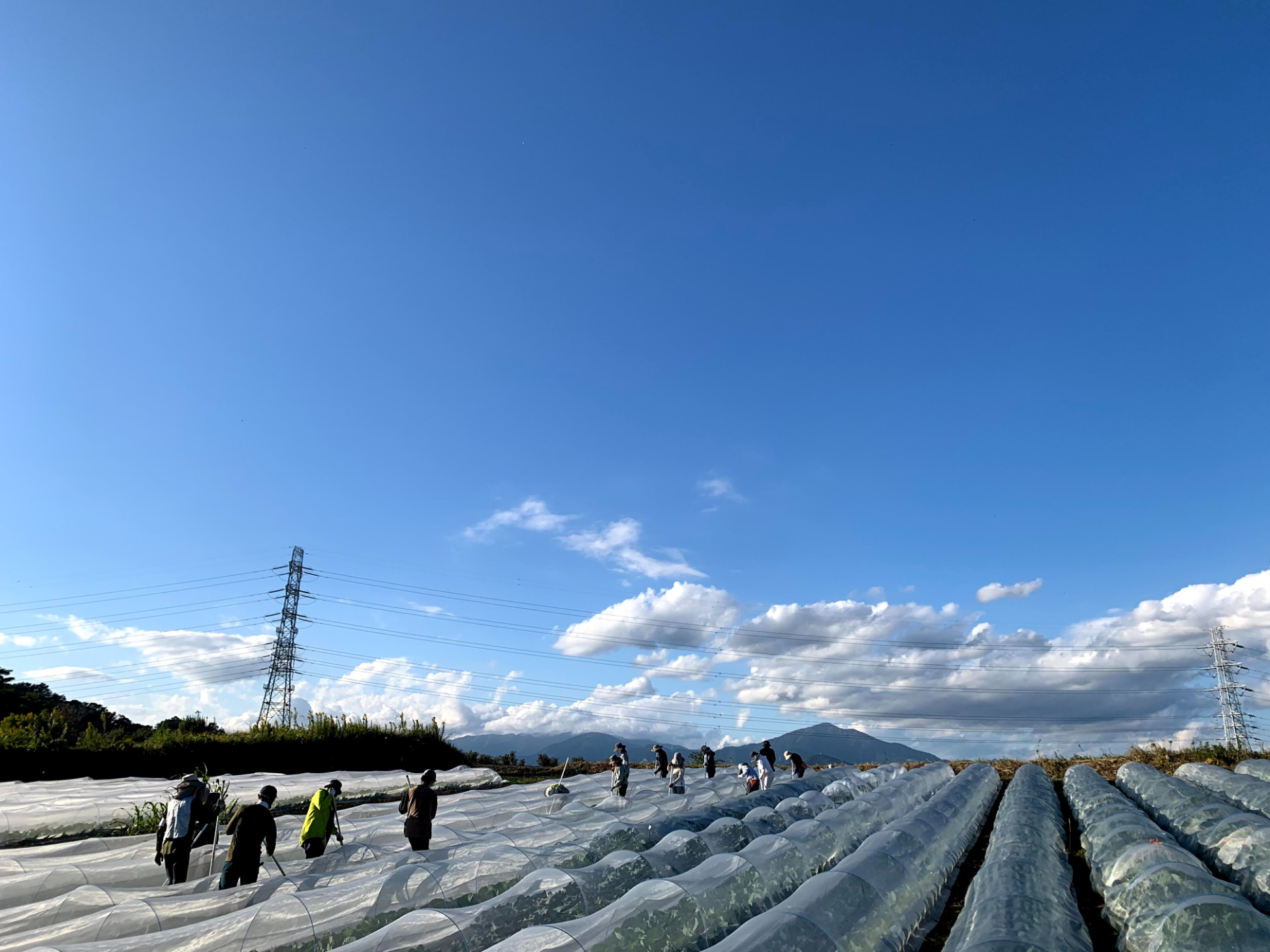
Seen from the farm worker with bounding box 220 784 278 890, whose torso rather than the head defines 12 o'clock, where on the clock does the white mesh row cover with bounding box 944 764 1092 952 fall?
The white mesh row cover is roughly at 3 o'clock from the farm worker.

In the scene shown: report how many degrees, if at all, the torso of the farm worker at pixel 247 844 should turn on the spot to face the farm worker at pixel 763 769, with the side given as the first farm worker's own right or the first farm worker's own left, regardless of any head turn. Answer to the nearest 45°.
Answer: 0° — they already face them

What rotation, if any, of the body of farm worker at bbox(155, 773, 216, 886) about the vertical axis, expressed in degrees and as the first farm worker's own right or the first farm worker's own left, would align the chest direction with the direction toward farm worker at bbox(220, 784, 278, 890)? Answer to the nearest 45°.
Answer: approximately 90° to the first farm worker's own right

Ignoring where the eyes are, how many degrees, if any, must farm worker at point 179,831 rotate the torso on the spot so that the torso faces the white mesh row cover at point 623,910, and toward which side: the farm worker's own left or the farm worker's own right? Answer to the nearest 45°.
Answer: approximately 90° to the farm worker's own right

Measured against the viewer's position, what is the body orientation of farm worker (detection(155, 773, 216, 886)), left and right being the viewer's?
facing away from the viewer and to the right of the viewer

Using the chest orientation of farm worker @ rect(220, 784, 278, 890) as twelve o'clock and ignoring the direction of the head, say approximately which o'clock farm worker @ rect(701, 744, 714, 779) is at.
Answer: farm worker @ rect(701, 744, 714, 779) is roughly at 12 o'clock from farm worker @ rect(220, 784, 278, 890).

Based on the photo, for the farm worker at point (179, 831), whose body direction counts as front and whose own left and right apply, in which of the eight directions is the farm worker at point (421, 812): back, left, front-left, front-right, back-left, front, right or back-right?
front-right

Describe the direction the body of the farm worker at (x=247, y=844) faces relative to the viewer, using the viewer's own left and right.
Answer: facing away from the viewer and to the right of the viewer

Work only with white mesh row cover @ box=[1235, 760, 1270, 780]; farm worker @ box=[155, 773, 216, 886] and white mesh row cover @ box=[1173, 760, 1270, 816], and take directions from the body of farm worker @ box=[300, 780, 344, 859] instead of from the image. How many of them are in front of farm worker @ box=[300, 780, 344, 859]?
2

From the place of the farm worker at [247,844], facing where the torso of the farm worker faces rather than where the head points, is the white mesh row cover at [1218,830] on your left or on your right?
on your right

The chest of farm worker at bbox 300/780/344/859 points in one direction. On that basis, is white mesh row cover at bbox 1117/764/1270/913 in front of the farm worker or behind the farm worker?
in front

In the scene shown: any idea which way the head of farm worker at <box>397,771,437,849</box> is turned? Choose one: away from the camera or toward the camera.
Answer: away from the camera

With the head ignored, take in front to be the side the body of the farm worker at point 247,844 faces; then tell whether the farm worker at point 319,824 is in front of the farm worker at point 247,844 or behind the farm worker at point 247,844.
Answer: in front

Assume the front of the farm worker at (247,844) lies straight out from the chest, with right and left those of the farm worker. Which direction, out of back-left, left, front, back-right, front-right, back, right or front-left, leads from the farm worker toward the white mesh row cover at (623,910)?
right
